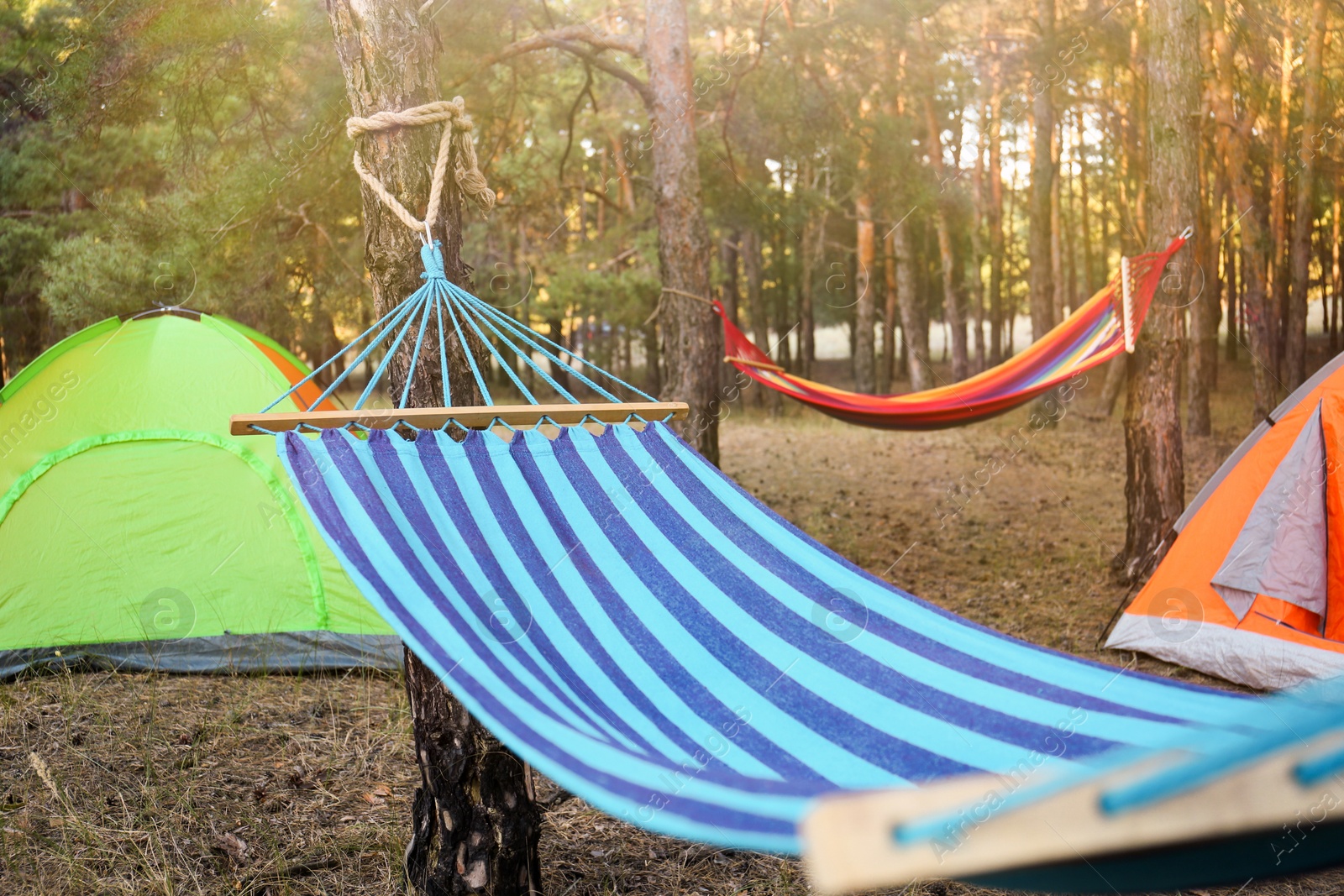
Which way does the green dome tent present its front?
toward the camera

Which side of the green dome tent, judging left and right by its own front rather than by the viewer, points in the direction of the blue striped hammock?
front

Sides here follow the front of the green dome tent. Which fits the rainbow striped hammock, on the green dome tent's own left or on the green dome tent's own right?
on the green dome tent's own left

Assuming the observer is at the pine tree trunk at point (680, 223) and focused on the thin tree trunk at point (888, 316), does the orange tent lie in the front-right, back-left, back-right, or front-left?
back-right

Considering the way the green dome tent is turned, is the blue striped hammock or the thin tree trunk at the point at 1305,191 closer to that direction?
the blue striped hammock

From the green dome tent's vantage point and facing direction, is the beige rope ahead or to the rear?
ahead

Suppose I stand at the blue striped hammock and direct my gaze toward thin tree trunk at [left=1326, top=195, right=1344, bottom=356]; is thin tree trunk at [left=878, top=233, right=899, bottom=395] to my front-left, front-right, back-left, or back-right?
front-left

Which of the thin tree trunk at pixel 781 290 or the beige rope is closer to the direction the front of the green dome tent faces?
the beige rope
